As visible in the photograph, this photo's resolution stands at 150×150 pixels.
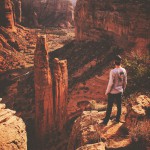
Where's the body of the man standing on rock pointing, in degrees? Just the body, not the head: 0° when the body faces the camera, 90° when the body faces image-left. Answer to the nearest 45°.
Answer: approximately 180°

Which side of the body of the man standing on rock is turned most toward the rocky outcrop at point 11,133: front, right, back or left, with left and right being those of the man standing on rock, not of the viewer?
left

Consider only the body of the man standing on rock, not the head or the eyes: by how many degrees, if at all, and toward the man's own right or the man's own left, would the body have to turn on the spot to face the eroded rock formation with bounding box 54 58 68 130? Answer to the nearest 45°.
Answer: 0° — they already face it
